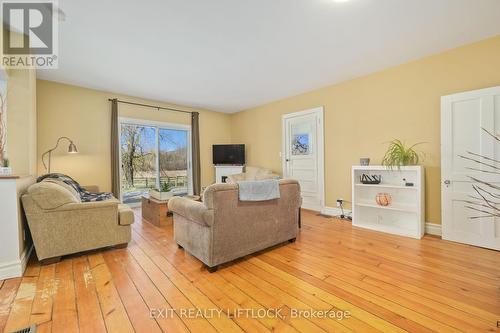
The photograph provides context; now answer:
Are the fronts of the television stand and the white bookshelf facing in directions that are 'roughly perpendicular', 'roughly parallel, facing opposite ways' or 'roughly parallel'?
roughly perpendicular

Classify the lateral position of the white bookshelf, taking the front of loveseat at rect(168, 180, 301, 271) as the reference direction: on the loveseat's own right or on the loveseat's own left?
on the loveseat's own right

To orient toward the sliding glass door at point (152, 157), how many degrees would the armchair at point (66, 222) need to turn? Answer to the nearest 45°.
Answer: approximately 45° to its left

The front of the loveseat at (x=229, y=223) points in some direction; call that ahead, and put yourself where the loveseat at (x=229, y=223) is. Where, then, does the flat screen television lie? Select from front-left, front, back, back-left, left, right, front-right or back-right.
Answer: front-right

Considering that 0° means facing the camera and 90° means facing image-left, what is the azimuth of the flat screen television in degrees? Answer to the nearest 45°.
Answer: approximately 0°

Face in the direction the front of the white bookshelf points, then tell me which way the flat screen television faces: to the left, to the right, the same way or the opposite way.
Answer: to the left

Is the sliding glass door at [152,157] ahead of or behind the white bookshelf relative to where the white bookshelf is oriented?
ahead

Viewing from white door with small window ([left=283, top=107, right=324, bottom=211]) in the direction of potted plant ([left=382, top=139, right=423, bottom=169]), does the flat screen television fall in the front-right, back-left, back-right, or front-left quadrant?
back-right

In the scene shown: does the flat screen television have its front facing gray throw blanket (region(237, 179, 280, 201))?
yes

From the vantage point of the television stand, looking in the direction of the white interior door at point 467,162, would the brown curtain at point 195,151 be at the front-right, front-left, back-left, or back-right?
back-right

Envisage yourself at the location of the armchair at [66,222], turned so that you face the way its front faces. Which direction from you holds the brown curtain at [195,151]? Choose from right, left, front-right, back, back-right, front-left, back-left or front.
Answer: front-left

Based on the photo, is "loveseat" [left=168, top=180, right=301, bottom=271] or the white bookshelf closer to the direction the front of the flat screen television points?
the loveseat

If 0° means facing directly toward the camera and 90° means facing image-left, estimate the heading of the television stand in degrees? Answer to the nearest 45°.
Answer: approximately 0°

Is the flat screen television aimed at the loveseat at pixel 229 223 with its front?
yes

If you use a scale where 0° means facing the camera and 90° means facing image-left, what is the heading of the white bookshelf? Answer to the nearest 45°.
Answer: approximately 45°
